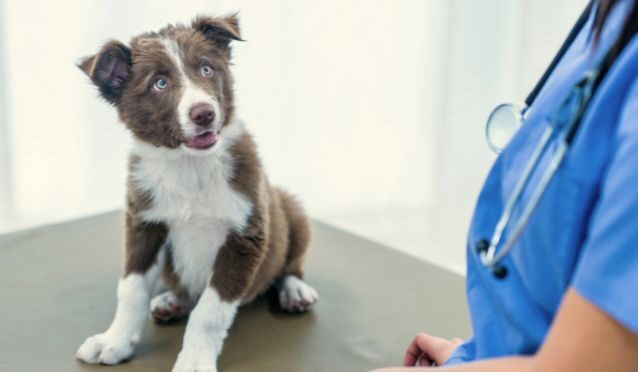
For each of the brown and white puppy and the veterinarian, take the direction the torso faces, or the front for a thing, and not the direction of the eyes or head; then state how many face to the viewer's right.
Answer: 0

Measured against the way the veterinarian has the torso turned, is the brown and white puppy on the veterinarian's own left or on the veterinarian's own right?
on the veterinarian's own right

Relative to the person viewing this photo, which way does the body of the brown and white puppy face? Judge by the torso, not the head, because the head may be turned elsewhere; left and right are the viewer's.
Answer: facing the viewer and to the left of the viewer

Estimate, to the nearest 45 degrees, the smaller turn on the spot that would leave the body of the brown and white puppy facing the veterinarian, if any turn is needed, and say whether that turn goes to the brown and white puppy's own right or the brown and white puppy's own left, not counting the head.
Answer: approximately 90° to the brown and white puppy's own left
